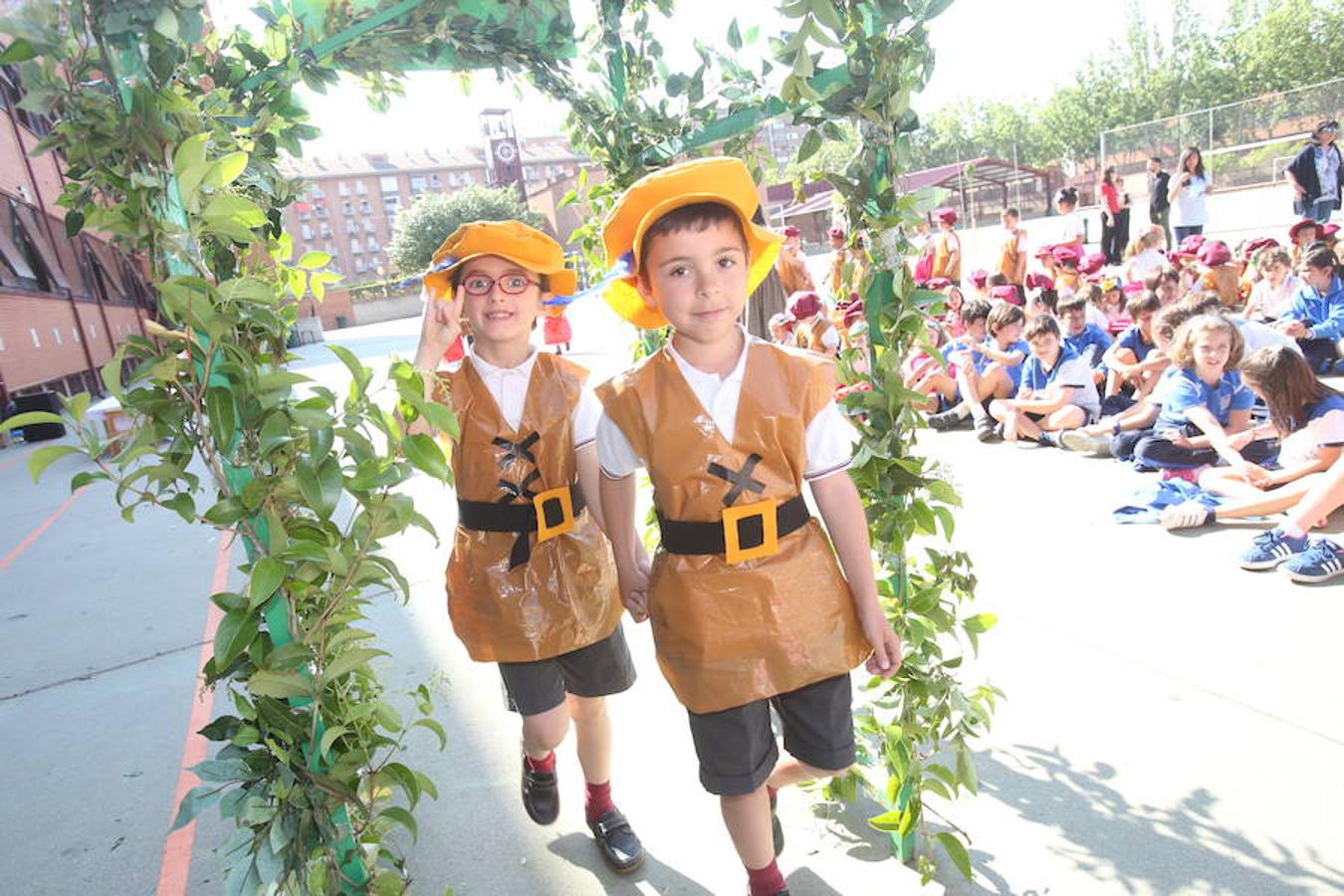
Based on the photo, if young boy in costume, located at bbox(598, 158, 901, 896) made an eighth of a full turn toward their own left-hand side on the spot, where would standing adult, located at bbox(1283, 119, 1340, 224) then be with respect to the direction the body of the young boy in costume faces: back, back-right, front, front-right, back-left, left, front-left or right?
left

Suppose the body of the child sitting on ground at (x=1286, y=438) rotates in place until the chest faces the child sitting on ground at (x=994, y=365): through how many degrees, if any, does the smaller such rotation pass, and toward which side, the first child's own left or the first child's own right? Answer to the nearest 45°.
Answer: approximately 45° to the first child's own right

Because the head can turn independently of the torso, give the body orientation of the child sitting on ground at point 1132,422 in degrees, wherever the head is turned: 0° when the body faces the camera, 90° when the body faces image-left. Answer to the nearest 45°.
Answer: approximately 90°

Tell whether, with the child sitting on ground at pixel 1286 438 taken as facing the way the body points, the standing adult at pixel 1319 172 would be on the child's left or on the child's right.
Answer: on the child's right

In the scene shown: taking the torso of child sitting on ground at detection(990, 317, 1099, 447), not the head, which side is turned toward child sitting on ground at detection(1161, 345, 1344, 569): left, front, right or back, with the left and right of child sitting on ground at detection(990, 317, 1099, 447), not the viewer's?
left

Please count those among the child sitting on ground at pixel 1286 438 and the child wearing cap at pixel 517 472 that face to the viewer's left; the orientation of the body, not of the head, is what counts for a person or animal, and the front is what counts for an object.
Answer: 1

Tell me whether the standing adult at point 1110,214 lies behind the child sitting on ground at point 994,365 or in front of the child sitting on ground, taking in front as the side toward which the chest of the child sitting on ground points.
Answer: behind

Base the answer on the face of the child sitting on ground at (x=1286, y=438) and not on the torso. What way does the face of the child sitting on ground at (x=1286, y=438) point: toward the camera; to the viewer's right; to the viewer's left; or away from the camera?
to the viewer's left

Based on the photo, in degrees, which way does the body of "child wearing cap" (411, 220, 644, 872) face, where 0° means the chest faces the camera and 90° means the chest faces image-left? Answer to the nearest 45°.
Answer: approximately 0°

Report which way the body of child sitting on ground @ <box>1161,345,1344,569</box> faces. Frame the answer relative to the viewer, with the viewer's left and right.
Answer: facing to the left of the viewer

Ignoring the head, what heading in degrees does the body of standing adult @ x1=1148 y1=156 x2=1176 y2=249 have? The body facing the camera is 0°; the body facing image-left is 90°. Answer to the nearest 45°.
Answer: approximately 45°

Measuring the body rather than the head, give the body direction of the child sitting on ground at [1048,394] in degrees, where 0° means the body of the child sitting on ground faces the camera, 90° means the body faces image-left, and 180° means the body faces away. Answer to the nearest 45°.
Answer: approximately 45°

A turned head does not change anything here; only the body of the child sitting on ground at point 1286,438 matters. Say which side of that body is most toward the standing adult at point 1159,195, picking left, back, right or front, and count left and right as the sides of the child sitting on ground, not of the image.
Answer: right
